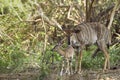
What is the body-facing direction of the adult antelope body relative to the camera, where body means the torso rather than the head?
to the viewer's left
